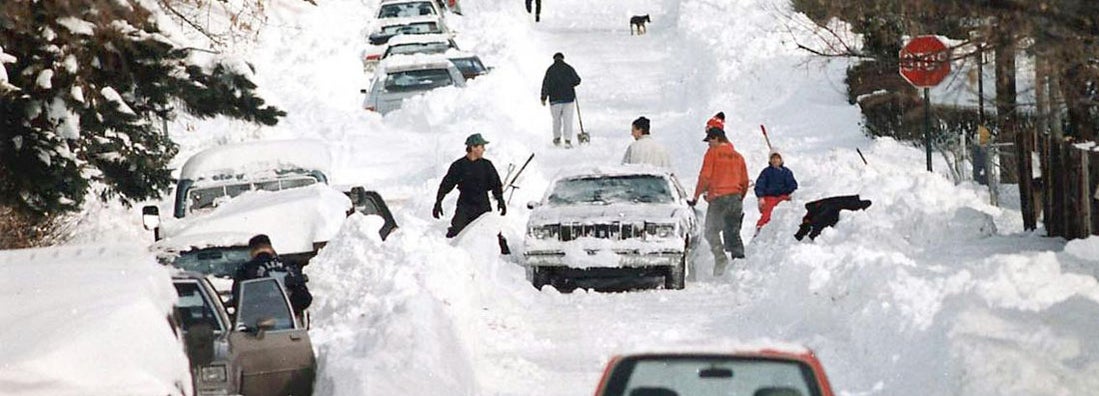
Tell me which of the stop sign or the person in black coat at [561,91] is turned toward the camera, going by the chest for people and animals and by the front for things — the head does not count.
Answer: the stop sign

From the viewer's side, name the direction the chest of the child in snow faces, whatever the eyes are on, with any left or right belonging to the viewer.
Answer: facing the viewer

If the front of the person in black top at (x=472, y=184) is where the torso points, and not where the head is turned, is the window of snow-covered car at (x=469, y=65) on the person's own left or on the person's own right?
on the person's own left

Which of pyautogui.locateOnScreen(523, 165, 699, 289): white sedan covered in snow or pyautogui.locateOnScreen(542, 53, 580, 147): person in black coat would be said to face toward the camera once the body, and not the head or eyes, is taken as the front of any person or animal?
the white sedan covered in snow

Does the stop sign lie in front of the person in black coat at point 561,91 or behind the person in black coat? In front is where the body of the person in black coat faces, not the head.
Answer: behind

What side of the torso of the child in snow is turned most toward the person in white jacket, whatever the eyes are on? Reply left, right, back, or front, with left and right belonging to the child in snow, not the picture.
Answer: right

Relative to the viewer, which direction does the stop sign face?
toward the camera

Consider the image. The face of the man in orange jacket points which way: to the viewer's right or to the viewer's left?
to the viewer's left

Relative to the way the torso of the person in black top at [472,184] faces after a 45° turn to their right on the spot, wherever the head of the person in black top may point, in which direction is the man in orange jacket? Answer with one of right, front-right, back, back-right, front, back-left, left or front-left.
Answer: left
